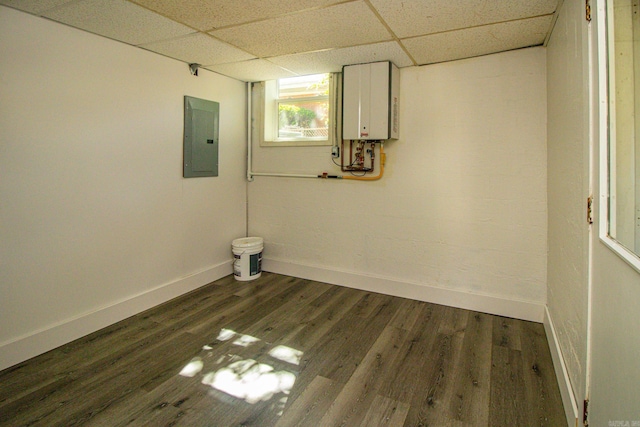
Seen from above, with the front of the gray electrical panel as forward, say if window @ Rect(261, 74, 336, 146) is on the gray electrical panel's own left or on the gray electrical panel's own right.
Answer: on the gray electrical panel's own left

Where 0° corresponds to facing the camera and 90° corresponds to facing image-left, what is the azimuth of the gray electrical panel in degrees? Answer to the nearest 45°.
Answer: approximately 315°

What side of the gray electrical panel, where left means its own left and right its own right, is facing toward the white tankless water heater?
front

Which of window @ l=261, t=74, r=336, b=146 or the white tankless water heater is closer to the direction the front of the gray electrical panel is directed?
the white tankless water heater

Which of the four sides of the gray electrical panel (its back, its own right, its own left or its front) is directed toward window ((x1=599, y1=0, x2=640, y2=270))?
front
